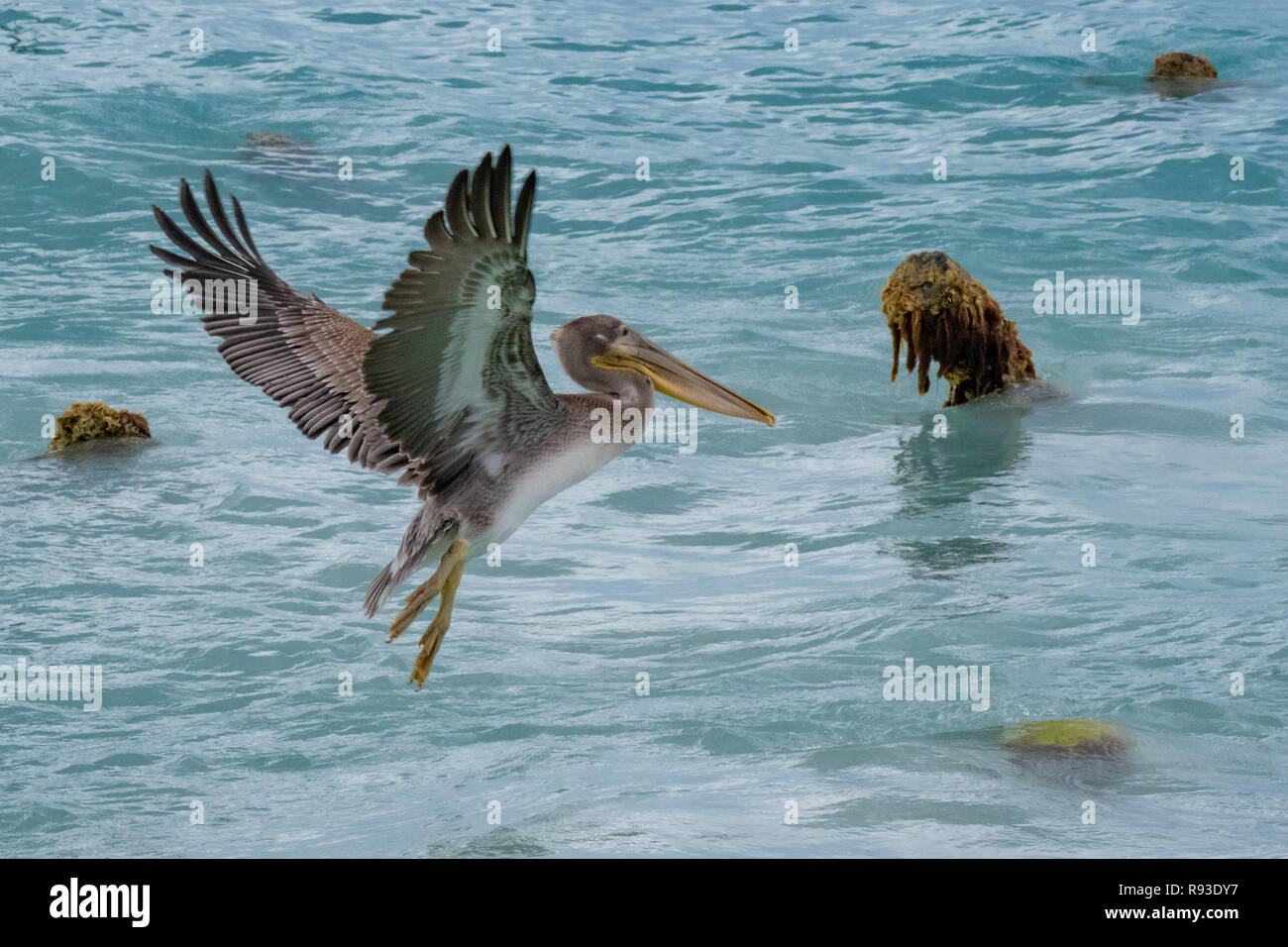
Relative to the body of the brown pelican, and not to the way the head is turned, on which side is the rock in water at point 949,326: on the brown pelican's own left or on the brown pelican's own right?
on the brown pelican's own left

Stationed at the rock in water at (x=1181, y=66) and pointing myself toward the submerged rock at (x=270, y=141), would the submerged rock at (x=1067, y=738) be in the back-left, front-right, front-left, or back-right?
front-left

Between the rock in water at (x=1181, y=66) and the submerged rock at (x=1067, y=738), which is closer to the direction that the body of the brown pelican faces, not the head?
the submerged rock

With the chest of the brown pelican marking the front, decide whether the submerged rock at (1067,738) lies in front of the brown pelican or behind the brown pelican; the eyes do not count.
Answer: in front

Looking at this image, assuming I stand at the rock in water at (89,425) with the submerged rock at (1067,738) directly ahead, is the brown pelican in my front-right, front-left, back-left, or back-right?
front-right

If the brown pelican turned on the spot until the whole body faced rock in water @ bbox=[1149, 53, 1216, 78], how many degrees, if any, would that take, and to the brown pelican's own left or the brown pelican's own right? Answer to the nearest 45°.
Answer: approximately 45° to the brown pelican's own left

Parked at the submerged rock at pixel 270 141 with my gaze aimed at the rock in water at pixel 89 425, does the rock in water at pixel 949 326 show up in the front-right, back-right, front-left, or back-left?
front-left

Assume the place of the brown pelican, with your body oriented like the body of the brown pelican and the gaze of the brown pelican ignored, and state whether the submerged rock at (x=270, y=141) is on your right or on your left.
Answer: on your left

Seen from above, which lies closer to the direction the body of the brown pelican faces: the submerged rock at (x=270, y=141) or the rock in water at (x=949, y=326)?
the rock in water

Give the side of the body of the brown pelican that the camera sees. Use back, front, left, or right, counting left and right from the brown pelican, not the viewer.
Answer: right

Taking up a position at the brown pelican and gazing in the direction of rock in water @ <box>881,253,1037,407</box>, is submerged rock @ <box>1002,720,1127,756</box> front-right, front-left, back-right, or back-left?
front-right
